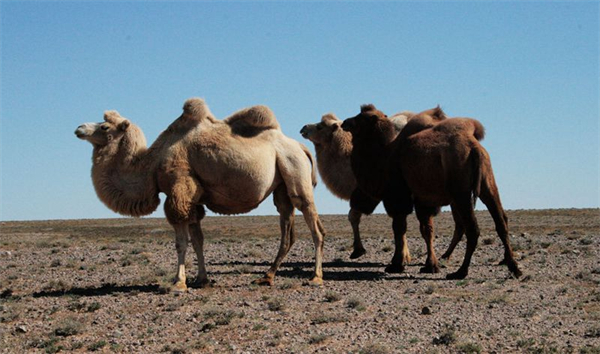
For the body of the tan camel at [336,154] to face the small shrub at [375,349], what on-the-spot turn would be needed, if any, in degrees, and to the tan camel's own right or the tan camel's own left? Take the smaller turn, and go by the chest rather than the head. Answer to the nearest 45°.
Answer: approximately 90° to the tan camel's own left

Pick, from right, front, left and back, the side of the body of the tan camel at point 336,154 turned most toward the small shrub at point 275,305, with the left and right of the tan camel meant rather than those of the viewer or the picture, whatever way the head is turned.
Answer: left

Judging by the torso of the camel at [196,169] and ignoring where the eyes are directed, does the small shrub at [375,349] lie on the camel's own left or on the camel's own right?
on the camel's own left

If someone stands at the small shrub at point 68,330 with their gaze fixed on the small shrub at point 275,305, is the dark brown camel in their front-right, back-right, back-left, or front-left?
front-left

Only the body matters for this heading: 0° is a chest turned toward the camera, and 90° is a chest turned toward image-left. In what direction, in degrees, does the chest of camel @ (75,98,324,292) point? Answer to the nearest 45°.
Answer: approximately 90°

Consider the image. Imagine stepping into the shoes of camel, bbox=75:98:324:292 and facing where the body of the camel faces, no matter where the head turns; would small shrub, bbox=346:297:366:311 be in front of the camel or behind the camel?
behind

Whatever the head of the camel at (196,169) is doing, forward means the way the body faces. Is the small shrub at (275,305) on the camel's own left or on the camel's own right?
on the camel's own left

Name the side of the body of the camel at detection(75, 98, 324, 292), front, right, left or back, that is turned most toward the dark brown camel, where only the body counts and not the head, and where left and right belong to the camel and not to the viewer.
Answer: back

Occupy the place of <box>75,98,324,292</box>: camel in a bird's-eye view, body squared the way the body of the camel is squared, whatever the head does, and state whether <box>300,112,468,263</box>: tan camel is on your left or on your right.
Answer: on your right

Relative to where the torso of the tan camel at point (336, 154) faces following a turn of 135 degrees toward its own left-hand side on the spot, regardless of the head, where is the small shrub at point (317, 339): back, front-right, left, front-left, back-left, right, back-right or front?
front-right

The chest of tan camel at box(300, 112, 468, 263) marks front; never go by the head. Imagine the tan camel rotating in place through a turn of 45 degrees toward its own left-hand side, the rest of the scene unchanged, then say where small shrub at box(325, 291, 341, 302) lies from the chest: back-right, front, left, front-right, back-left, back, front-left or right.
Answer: front-left

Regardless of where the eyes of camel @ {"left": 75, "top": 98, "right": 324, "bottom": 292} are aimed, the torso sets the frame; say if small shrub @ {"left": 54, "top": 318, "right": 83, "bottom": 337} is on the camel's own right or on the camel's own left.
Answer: on the camel's own left

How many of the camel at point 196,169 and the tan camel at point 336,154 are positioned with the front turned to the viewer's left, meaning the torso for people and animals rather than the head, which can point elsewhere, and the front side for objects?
2

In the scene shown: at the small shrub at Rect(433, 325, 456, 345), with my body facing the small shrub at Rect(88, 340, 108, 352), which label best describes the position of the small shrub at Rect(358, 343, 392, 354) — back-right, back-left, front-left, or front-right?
front-left

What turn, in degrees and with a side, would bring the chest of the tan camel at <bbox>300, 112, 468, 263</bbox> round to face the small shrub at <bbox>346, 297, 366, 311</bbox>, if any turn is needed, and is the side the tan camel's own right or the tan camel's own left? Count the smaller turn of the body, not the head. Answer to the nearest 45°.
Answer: approximately 90° to the tan camel's own left

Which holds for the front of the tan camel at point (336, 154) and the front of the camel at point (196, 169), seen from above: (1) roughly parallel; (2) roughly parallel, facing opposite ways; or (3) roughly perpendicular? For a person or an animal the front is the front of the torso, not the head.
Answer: roughly parallel

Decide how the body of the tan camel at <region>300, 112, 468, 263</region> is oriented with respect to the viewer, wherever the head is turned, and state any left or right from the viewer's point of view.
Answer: facing to the left of the viewer
